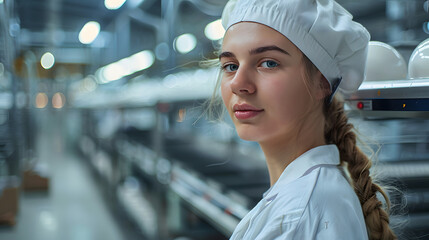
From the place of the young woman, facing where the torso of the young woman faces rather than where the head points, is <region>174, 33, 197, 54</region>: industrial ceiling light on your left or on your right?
on your right

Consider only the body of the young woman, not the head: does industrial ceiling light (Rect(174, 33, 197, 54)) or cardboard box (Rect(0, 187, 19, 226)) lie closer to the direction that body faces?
the cardboard box

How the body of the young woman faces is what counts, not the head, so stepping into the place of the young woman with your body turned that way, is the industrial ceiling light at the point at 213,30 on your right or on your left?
on your right

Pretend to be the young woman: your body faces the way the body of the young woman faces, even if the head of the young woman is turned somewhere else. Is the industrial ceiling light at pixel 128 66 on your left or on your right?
on your right

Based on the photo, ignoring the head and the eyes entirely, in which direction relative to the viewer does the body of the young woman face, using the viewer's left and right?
facing to the left of the viewer

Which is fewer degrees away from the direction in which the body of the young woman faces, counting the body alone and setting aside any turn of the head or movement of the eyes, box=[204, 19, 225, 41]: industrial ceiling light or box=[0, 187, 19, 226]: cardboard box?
the cardboard box

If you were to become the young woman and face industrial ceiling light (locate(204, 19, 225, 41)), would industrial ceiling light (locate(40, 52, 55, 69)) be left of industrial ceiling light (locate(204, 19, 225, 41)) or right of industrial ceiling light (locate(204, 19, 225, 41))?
left
